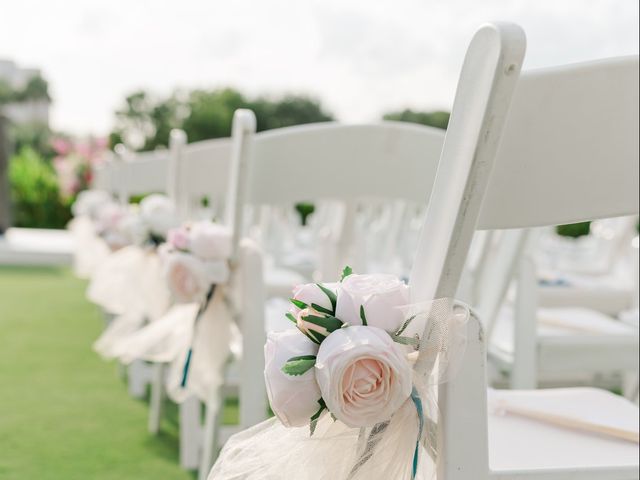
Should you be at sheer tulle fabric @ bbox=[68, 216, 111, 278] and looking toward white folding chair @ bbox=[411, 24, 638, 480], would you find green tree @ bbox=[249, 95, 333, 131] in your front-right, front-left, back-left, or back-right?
back-left

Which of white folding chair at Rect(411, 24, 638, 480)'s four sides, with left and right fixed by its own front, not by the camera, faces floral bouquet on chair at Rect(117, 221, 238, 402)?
front

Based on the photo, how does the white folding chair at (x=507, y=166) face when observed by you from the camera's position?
facing away from the viewer and to the left of the viewer

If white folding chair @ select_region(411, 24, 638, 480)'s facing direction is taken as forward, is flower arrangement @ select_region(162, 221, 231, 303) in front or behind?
in front

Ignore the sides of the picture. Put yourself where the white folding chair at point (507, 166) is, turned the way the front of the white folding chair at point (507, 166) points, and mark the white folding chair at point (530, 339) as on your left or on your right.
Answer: on your right
